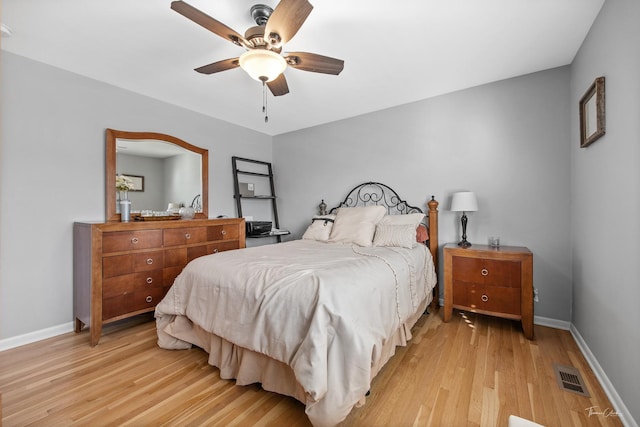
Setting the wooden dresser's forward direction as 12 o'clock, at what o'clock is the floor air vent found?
The floor air vent is roughly at 12 o'clock from the wooden dresser.

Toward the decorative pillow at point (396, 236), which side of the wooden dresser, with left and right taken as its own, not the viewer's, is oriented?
front

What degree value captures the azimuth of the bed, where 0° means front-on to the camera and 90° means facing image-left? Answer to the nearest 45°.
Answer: approximately 45°

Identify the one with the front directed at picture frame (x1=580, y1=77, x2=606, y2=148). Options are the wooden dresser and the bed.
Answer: the wooden dresser

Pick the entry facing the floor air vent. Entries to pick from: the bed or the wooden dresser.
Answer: the wooden dresser

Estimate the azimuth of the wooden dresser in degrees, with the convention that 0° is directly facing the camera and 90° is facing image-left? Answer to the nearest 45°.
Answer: approximately 315°

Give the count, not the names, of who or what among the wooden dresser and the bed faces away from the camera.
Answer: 0

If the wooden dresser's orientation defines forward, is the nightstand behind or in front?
in front

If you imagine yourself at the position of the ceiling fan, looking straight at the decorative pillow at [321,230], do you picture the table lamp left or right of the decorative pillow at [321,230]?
right
